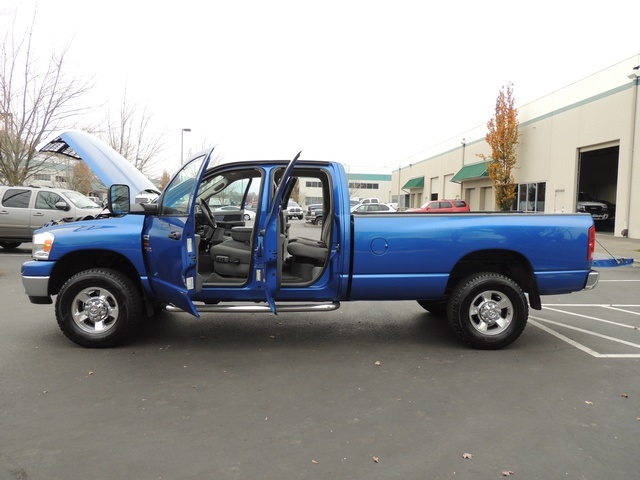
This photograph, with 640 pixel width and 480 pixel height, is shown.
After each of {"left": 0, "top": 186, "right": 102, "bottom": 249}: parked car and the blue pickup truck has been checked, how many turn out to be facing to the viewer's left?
1

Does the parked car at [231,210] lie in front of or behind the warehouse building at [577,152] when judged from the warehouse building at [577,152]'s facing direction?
in front

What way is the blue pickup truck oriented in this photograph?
to the viewer's left

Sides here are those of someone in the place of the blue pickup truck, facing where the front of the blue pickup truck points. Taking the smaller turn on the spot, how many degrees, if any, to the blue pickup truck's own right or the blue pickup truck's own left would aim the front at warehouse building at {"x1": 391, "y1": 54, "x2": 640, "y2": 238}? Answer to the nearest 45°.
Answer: approximately 135° to the blue pickup truck's own right

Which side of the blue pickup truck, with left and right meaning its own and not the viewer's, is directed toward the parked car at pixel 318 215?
right

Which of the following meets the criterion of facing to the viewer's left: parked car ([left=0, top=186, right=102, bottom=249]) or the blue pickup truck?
the blue pickup truck

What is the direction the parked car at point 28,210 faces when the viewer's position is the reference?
facing the viewer and to the right of the viewer

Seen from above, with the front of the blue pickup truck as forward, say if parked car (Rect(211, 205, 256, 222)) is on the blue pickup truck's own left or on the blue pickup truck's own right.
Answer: on the blue pickup truck's own right

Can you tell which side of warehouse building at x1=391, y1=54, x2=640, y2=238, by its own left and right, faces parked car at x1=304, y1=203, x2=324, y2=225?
front

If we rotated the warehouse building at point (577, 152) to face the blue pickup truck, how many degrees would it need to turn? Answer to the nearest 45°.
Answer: approximately 45° to its left

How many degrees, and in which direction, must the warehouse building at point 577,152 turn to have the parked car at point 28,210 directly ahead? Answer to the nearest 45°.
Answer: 0° — it already faces it
